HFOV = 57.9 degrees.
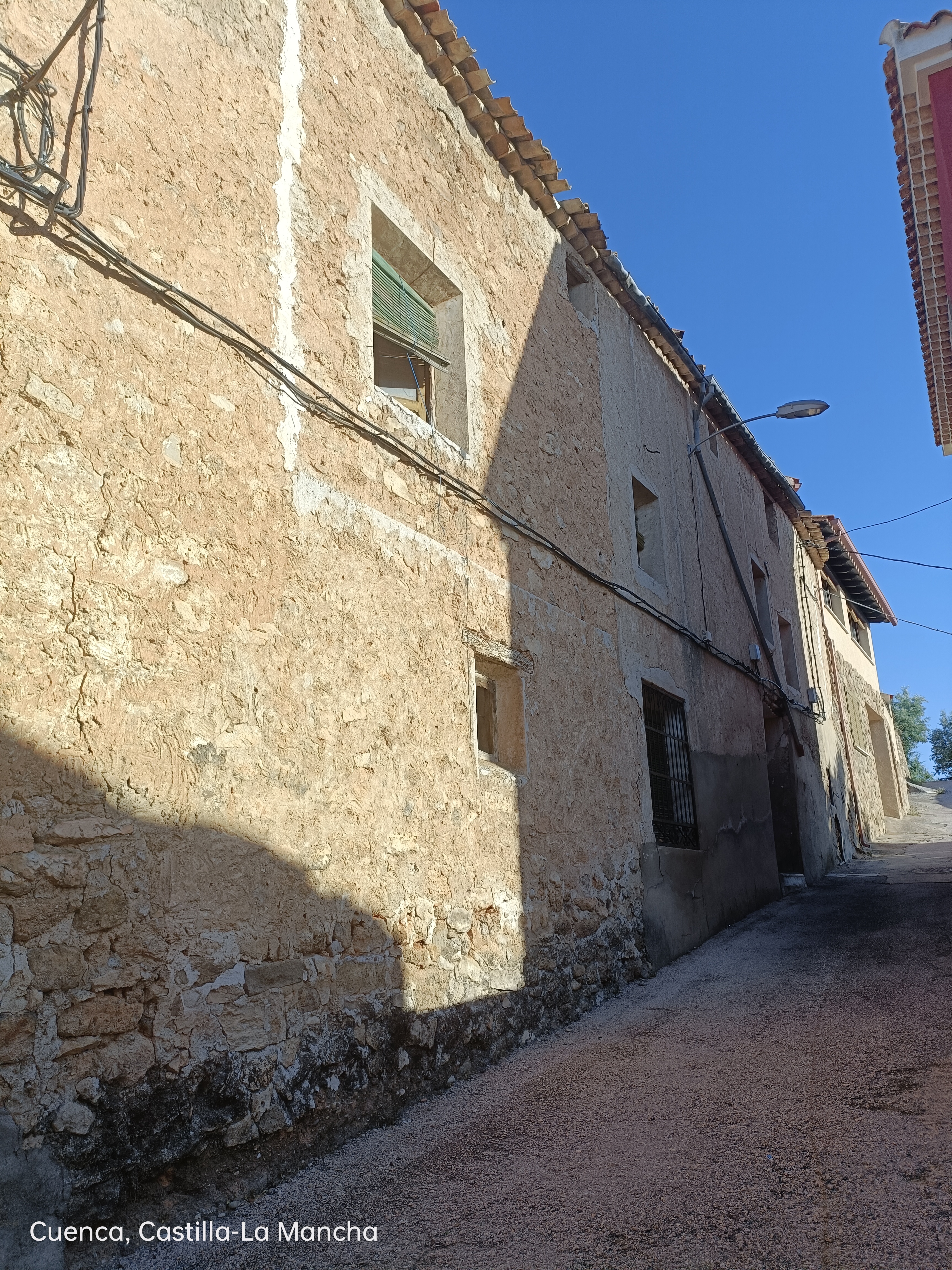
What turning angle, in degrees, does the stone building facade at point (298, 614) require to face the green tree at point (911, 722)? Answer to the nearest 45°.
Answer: approximately 90° to its left

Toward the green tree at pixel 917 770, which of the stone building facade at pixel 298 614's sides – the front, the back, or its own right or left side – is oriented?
left

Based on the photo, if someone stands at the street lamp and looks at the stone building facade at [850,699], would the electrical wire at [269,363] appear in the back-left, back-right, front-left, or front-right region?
back-left

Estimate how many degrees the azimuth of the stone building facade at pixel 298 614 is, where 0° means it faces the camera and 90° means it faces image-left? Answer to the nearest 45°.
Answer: approximately 315°

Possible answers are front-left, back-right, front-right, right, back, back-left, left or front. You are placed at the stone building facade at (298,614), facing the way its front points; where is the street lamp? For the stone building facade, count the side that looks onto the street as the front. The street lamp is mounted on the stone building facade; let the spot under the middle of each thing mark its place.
left
